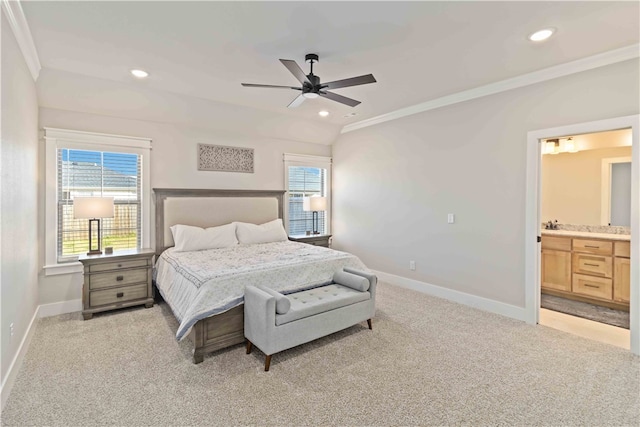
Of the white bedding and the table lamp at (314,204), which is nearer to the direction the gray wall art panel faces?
the white bedding

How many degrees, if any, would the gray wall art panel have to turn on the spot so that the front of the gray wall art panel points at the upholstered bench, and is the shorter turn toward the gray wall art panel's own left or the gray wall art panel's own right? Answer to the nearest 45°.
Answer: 0° — it already faces it

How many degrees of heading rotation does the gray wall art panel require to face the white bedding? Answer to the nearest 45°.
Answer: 0° — it already faces it

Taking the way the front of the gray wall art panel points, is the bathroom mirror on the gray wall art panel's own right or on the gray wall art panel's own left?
on the gray wall art panel's own left

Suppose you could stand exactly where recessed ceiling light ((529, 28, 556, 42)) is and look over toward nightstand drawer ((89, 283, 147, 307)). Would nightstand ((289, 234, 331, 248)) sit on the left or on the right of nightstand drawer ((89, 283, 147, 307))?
right

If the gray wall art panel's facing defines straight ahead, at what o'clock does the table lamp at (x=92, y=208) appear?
The table lamp is roughly at 2 o'clock from the gray wall art panel.

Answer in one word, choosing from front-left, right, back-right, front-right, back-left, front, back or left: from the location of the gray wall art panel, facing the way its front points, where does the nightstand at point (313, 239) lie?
left

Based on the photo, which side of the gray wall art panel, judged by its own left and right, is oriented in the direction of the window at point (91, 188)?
right

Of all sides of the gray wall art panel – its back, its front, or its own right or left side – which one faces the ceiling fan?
front

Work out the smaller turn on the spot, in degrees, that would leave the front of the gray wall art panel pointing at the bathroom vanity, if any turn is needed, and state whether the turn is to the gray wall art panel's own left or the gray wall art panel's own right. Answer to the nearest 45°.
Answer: approximately 45° to the gray wall art panel's own left

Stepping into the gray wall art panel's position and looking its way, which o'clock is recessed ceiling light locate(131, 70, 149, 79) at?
The recessed ceiling light is roughly at 1 o'clock from the gray wall art panel.

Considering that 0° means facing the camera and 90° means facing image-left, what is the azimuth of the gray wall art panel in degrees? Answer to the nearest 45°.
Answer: approximately 0°
